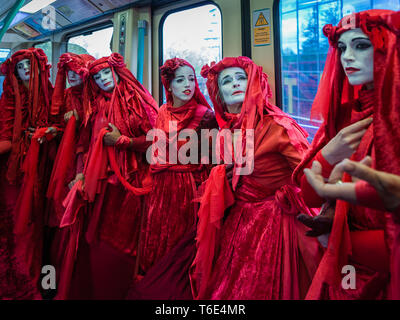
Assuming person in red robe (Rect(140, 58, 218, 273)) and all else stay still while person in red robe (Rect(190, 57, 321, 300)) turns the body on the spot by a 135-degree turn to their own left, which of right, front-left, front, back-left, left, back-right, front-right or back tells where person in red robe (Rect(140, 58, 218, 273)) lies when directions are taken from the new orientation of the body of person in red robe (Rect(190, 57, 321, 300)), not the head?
back-left

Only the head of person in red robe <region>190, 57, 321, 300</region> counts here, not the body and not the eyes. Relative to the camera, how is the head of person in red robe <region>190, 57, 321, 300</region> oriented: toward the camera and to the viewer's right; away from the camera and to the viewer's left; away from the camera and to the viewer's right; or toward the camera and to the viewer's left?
toward the camera and to the viewer's right

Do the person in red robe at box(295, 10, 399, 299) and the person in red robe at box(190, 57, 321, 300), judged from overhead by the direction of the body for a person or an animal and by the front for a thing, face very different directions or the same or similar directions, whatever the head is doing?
same or similar directions

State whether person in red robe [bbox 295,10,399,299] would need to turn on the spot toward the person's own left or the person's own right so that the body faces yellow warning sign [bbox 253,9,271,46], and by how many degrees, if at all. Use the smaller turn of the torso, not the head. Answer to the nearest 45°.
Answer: approximately 90° to the person's own right

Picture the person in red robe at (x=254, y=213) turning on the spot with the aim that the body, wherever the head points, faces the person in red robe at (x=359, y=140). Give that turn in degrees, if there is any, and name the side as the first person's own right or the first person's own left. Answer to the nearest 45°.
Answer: approximately 90° to the first person's own left

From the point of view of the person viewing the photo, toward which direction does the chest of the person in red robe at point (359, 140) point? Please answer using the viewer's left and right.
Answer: facing the viewer and to the left of the viewer

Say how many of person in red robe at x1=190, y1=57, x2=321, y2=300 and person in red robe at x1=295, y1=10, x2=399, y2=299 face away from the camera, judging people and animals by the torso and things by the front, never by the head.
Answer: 0

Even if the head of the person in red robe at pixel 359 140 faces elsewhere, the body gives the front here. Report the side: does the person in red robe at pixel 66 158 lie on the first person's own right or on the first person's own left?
on the first person's own right

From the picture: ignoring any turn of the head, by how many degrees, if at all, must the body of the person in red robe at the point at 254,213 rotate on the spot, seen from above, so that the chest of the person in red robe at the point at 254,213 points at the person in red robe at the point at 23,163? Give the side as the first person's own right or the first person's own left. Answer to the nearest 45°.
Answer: approximately 45° to the first person's own right
